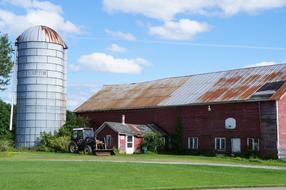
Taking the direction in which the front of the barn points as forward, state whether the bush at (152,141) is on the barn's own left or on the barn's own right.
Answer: on the barn's own right

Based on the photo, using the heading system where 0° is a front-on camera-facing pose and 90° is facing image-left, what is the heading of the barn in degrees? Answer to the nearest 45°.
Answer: approximately 45°

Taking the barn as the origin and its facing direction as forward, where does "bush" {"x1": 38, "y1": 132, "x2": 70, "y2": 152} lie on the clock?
The bush is roughly at 2 o'clock from the barn.
